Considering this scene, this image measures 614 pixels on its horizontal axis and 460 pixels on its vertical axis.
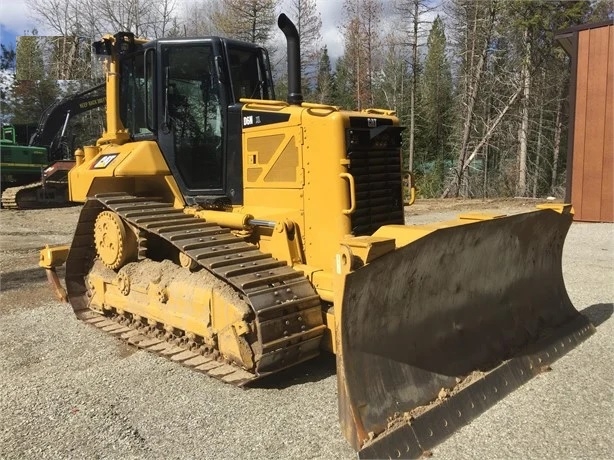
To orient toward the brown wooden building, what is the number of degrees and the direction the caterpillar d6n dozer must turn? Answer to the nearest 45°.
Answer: approximately 90° to its left

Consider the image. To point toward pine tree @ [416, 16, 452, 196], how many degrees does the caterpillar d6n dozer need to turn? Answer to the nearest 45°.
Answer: approximately 135° to its left

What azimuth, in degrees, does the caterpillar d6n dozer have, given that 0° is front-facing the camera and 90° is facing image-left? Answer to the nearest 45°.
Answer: approximately 315°

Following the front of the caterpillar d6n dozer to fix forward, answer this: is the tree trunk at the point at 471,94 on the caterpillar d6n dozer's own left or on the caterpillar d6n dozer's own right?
on the caterpillar d6n dozer's own left

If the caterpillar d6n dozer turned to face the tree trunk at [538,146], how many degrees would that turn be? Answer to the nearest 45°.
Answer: approximately 90° to its left

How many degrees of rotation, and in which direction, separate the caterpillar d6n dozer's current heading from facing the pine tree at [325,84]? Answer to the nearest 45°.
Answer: approximately 135° to its left

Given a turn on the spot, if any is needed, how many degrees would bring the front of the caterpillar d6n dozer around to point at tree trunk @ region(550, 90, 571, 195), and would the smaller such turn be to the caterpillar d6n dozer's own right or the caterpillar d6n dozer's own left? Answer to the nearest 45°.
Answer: approximately 90° to the caterpillar d6n dozer's own left

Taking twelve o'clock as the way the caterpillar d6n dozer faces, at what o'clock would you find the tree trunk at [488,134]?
The tree trunk is roughly at 8 o'clock from the caterpillar d6n dozer.
